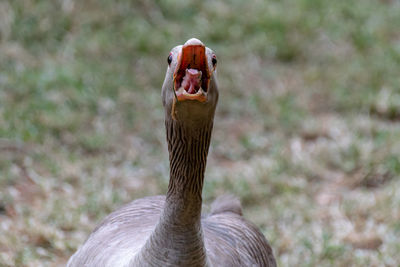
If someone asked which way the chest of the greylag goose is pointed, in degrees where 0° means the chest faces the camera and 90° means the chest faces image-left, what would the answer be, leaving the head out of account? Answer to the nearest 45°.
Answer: approximately 0°
